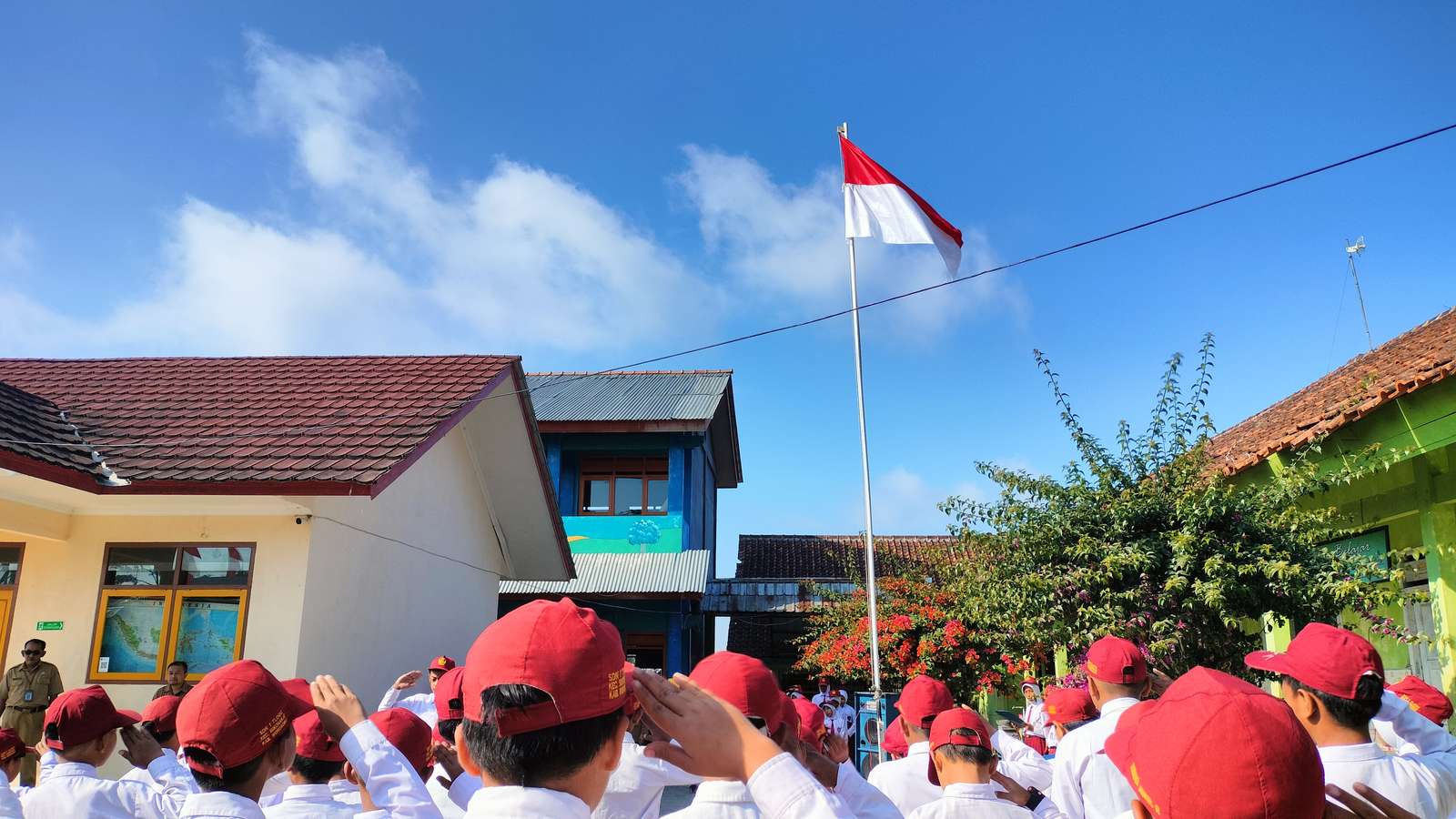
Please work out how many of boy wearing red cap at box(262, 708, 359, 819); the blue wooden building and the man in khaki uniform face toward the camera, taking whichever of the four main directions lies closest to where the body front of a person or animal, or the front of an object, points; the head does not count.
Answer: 2

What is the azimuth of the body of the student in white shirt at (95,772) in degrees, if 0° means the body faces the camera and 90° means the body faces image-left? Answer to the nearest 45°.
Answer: approximately 225°

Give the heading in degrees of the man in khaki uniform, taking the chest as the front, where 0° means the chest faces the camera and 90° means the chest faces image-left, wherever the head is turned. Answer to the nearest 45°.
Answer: approximately 0°

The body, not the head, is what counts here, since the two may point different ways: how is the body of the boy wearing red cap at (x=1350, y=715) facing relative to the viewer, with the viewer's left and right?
facing away from the viewer and to the left of the viewer

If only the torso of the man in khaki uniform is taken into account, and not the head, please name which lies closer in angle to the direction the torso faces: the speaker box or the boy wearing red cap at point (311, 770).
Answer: the boy wearing red cap

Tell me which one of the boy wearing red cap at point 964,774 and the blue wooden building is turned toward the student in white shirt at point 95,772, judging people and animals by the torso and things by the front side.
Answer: the blue wooden building

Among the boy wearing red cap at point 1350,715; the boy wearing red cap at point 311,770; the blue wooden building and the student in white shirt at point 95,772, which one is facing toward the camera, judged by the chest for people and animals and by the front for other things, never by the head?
the blue wooden building

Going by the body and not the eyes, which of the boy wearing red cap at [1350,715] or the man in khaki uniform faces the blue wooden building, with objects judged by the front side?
the boy wearing red cap

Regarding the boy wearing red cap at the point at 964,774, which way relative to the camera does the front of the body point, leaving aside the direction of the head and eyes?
away from the camera

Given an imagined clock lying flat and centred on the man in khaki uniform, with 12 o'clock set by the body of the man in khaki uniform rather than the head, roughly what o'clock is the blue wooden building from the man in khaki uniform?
The blue wooden building is roughly at 8 o'clock from the man in khaki uniform.

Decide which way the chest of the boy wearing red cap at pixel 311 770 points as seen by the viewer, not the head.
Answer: away from the camera

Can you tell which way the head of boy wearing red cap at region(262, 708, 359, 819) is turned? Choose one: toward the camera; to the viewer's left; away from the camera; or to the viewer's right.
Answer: away from the camera
